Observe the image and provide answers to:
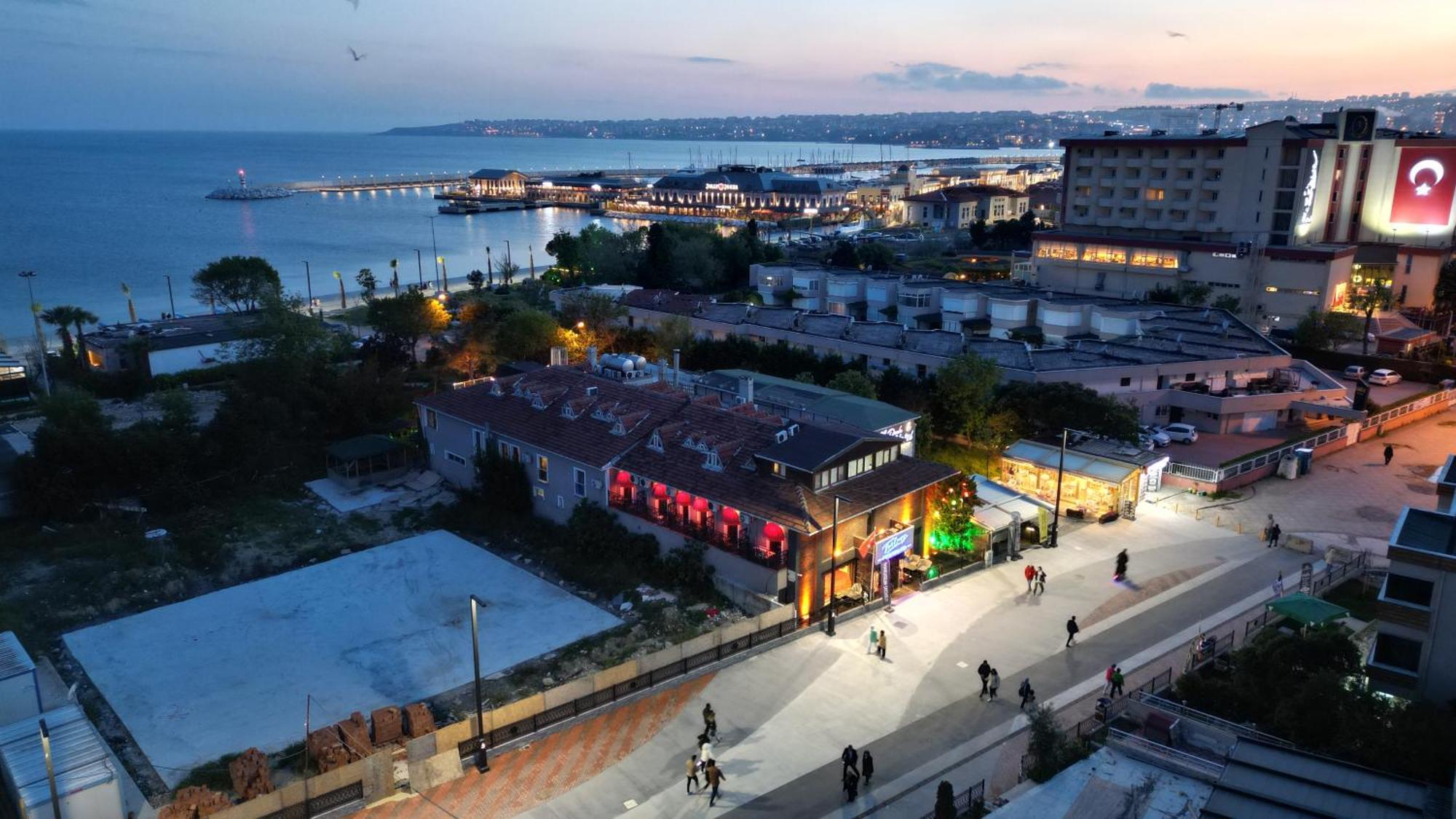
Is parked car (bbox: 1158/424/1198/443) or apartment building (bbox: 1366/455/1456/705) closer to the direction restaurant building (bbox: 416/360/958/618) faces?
the apartment building

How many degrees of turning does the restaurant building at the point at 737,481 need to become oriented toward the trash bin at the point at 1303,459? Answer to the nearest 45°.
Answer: approximately 45° to its left

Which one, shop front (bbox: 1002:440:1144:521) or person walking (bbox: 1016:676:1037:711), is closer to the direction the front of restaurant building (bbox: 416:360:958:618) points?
the person walking

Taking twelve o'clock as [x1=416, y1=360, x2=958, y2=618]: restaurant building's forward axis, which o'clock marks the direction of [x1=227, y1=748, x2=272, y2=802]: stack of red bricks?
The stack of red bricks is roughly at 3 o'clock from the restaurant building.

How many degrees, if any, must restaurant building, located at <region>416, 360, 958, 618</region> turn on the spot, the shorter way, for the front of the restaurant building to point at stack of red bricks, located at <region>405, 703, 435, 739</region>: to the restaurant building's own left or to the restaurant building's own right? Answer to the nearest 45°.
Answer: approximately 90° to the restaurant building's own right

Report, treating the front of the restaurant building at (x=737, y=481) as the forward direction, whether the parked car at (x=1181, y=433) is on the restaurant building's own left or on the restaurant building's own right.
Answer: on the restaurant building's own left

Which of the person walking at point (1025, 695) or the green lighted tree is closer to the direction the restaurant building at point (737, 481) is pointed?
the person walking

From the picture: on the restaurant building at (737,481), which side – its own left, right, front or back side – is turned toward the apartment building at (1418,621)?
front

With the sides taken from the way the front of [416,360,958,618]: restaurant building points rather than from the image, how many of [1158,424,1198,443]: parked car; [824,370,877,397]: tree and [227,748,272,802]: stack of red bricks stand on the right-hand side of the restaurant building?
1

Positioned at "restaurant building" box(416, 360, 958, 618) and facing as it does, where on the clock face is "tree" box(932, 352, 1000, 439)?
The tree is roughly at 9 o'clock from the restaurant building.

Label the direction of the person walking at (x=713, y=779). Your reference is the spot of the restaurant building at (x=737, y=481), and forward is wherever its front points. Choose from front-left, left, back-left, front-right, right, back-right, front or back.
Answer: front-right

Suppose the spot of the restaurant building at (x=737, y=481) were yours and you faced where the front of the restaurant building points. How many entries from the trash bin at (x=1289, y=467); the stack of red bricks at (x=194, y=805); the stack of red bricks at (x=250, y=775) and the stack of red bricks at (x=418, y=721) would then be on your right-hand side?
3

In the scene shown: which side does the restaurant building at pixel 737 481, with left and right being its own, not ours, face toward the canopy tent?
front

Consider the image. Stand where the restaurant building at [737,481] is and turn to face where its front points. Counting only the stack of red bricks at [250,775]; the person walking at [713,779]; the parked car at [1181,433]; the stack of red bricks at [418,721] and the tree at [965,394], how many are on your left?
2

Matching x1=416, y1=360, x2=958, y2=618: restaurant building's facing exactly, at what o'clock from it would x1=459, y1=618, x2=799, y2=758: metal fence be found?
The metal fence is roughly at 2 o'clock from the restaurant building.

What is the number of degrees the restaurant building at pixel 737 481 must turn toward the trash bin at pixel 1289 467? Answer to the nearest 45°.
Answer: approximately 45° to its left

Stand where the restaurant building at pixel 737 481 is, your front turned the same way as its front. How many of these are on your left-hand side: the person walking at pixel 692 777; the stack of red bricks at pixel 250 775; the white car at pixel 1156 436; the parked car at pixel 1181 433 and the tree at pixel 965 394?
3

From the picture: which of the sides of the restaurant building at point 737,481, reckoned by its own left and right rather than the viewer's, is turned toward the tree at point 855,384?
left

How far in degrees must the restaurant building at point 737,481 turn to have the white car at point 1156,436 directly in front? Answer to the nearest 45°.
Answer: approximately 90° to its left

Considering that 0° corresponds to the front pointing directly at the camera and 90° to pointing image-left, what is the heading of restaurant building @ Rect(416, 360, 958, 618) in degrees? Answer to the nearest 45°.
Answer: approximately 315°
